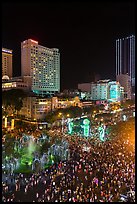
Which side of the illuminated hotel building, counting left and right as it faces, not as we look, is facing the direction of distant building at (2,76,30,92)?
right

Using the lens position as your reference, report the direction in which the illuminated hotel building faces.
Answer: facing the viewer and to the right of the viewer

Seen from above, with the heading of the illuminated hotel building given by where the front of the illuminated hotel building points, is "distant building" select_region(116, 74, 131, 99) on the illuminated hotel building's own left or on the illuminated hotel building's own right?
on the illuminated hotel building's own left

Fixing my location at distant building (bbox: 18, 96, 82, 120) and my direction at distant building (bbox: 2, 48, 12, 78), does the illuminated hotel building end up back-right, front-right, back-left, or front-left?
front-right

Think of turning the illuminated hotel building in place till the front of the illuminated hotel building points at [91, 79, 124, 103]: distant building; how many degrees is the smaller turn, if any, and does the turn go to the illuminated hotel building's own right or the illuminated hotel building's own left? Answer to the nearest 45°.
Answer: approximately 90° to the illuminated hotel building's own left

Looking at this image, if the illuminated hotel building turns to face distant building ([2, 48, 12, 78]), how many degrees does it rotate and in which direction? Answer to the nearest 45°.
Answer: approximately 135° to its right

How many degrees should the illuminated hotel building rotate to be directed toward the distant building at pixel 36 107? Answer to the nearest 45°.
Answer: approximately 45° to its right
